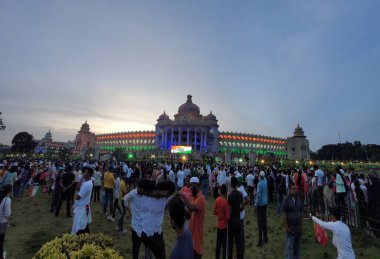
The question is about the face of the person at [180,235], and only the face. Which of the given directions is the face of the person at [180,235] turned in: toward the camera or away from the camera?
away from the camera

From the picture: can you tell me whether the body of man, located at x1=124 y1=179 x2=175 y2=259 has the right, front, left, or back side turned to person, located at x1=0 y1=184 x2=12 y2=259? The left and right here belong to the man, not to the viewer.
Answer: left

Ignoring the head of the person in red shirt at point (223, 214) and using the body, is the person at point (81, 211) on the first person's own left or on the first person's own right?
on the first person's own left

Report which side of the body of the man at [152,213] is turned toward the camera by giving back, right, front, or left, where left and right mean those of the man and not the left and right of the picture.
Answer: back

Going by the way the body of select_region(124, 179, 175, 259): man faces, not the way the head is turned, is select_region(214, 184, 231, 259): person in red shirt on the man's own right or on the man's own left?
on the man's own right

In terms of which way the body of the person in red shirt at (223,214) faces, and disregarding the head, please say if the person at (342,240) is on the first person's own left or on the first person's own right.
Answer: on the first person's own right

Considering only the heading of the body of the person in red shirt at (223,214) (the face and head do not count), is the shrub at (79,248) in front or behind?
behind
